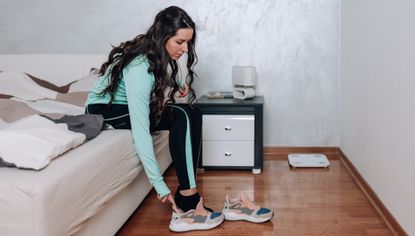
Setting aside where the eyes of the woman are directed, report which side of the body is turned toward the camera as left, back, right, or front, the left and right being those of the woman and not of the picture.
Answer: right

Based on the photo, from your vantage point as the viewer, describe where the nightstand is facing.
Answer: facing the viewer

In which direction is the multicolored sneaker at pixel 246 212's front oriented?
to the viewer's right

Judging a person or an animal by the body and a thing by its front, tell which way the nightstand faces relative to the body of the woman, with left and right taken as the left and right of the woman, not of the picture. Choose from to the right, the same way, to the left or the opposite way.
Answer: to the right

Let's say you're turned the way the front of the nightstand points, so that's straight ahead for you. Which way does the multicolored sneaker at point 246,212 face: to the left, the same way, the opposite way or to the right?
to the left

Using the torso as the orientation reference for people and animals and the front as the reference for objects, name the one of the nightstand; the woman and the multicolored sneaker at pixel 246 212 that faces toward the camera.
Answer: the nightstand

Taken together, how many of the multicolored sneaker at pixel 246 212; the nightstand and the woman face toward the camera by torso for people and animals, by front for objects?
1

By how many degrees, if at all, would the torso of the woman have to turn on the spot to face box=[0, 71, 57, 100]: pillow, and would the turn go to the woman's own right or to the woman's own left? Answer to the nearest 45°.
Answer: approximately 135° to the woman's own left

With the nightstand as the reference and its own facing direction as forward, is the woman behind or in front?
in front
